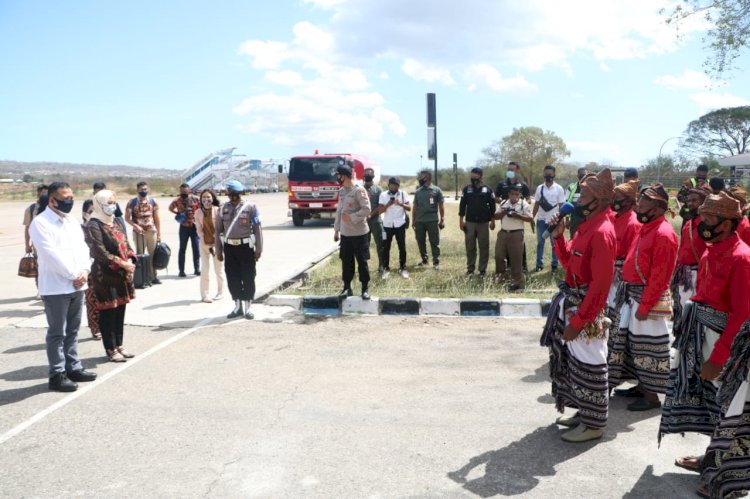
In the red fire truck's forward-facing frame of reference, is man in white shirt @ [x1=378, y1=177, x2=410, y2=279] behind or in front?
in front

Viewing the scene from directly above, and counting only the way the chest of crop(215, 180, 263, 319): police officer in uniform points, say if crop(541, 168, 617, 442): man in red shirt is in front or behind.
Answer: in front

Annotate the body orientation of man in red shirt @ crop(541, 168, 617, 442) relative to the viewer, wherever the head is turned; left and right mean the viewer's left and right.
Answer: facing to the left of the viewer

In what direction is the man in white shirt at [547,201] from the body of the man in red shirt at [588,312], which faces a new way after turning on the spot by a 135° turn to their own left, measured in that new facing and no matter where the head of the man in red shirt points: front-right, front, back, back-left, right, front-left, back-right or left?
back-left

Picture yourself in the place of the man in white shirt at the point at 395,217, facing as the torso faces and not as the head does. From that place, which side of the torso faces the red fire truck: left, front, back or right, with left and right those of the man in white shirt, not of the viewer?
back

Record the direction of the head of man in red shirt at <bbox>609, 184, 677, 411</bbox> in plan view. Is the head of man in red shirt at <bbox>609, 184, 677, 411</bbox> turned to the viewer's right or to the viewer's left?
to the viewer's left

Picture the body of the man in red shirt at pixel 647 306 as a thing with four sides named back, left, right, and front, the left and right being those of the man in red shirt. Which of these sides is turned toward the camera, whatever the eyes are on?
left

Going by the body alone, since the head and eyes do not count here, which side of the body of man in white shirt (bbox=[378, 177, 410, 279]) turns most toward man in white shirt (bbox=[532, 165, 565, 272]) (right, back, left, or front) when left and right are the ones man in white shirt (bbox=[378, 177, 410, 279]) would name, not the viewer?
left

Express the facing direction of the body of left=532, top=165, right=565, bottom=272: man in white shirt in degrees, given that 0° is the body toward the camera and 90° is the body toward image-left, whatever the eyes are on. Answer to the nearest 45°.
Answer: approximately 0°

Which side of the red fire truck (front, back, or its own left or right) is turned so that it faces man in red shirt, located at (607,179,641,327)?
front
